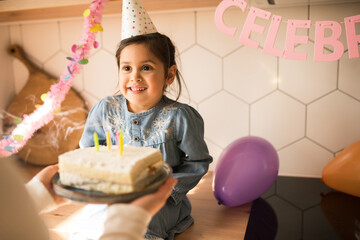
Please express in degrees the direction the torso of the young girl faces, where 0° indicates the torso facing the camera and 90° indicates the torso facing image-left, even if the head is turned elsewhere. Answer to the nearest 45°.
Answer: approximately 45°

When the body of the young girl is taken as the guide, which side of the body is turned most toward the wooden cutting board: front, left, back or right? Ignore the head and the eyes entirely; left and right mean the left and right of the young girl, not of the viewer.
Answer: right
